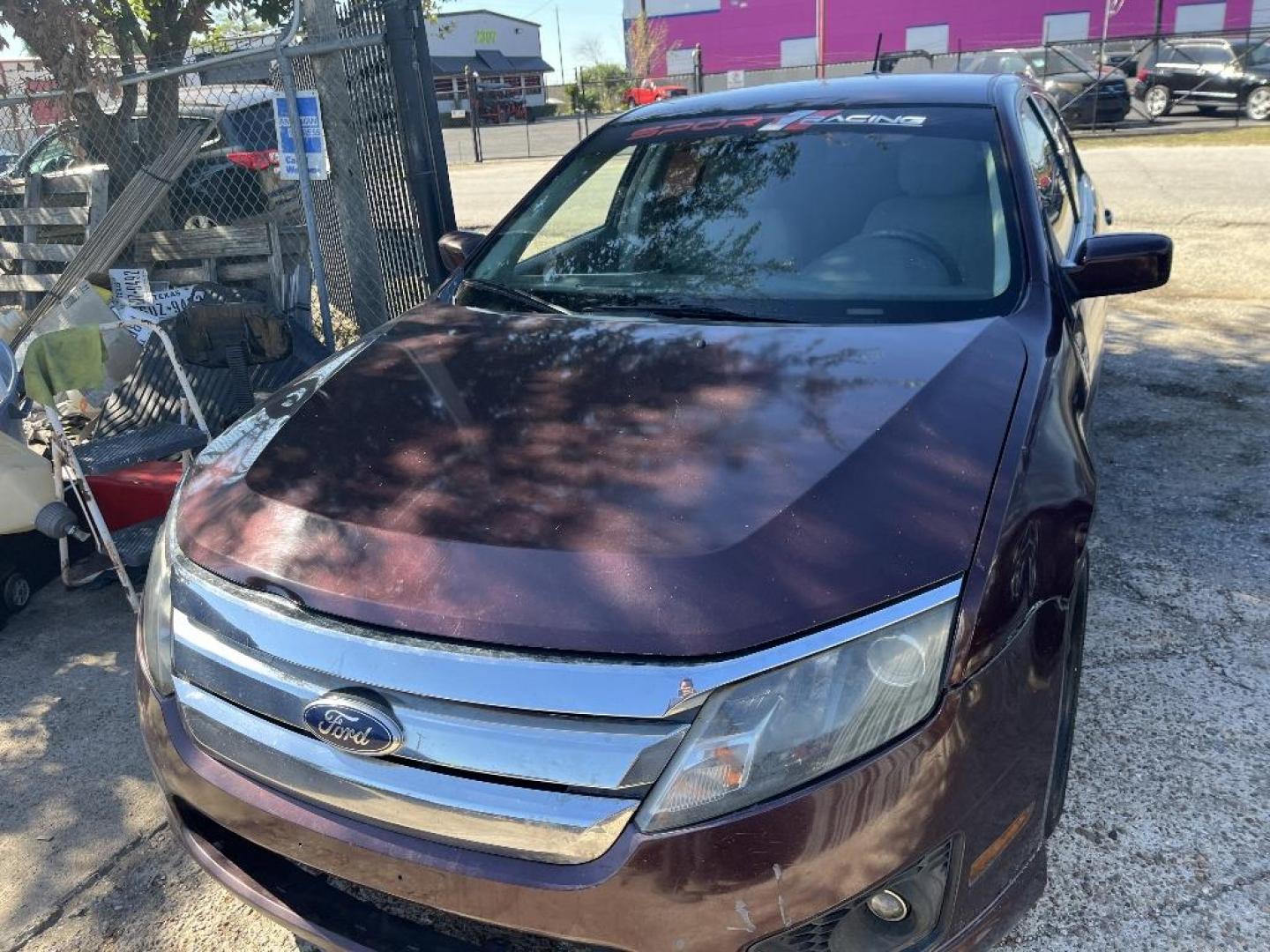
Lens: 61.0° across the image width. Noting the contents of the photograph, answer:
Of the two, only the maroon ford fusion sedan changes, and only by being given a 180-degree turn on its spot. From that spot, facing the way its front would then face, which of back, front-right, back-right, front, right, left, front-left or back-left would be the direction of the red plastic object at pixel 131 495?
left

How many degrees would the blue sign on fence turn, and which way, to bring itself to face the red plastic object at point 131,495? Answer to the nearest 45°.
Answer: approximately 45° to its right

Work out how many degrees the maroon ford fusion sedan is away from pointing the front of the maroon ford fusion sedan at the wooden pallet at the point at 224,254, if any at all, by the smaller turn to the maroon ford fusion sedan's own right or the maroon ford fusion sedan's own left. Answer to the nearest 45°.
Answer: approximately 90° to the maroon ford fusion sedan's own right

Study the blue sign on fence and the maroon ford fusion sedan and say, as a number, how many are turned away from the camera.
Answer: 0

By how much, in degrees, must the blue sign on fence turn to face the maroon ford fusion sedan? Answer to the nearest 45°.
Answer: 0° — it already faces it

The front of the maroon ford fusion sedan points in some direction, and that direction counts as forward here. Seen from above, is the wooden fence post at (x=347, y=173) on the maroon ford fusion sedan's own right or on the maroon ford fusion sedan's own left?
on the maroon ford fusion sedan's own right

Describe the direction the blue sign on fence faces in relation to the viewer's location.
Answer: facing the viewer

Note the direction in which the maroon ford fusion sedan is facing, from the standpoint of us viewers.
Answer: facing the viewer and to the left of the viewer

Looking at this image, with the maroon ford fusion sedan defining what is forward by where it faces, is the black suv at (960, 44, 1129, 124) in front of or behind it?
behind

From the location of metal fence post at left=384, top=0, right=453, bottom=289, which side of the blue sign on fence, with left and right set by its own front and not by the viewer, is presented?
left
